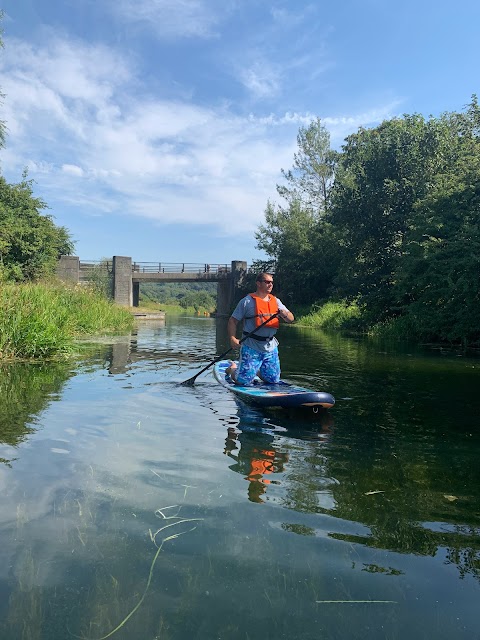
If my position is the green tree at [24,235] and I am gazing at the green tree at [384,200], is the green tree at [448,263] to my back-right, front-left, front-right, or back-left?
front-right

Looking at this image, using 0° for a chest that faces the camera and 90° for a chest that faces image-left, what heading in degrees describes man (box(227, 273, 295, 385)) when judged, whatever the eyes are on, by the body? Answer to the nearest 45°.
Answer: approximately 315°

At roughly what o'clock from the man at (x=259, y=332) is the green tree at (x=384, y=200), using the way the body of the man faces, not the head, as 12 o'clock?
The green tree is roughly at 8 o'clock from the man.

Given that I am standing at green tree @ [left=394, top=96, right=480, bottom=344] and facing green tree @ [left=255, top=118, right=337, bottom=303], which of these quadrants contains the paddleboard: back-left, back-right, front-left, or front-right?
back-left

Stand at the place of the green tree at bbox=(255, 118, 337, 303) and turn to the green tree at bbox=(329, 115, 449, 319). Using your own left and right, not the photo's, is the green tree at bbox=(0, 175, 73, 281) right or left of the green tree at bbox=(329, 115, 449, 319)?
right

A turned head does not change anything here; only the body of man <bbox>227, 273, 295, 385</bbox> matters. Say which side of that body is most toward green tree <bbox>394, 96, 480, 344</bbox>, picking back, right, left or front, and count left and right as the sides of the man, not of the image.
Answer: left

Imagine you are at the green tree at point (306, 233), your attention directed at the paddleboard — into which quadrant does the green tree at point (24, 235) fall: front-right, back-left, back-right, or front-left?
front-right

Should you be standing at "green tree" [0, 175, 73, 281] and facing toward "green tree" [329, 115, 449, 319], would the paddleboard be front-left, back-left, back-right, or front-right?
front-right

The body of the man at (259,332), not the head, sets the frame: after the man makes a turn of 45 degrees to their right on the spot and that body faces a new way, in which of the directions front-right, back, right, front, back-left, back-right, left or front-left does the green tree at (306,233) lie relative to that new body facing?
back
